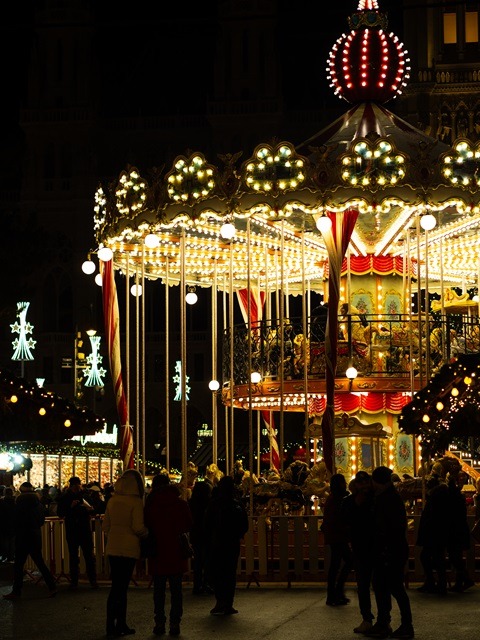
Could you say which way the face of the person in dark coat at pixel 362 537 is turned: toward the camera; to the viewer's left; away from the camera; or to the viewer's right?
away from the camera

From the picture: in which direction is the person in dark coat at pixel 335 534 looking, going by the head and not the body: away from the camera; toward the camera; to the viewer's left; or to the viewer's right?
away from the camera

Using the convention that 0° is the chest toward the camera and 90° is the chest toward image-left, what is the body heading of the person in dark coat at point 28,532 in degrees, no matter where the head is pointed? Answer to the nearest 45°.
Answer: approximately 90°

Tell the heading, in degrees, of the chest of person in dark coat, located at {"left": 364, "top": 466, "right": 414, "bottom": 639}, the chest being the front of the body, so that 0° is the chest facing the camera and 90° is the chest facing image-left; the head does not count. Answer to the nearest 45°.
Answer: approximately 90°
